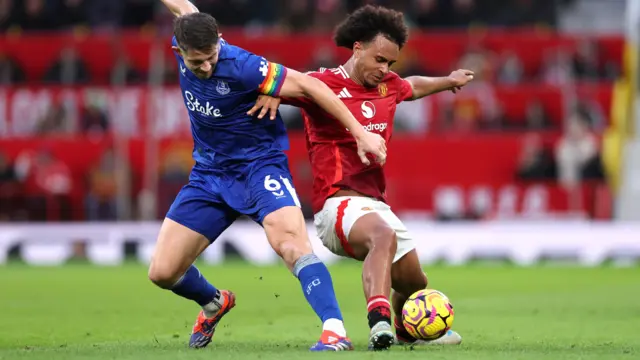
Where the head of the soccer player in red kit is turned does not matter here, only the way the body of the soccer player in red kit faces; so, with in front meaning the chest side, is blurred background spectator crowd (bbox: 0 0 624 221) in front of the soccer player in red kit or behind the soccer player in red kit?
behind

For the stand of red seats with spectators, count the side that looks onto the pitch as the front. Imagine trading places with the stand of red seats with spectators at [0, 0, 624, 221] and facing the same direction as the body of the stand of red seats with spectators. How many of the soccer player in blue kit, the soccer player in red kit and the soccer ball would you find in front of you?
3

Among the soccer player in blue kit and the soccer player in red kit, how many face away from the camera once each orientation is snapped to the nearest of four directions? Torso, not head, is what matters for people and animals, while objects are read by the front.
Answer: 0

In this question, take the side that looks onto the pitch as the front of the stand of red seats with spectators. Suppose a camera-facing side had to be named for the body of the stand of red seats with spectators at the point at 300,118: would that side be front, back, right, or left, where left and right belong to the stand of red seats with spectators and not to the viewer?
front
